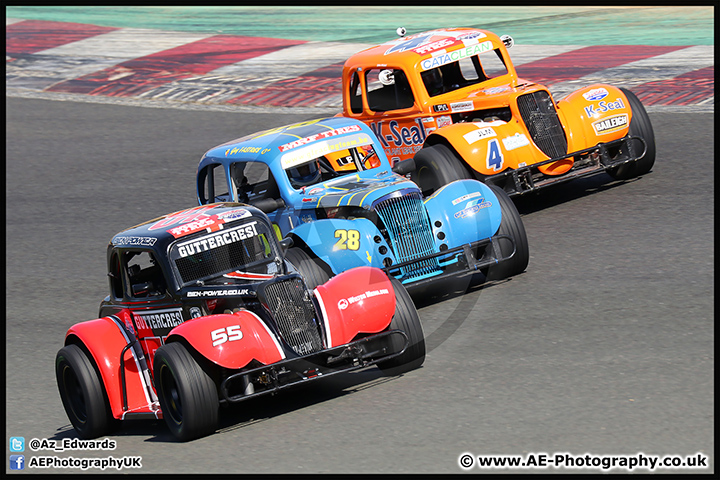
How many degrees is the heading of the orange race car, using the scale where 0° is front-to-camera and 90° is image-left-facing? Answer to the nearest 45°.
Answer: approximately 315°

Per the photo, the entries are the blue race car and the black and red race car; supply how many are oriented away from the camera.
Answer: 0

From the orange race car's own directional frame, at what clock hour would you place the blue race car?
The blue race car is roughly at 2 o'clock from the orange race car.

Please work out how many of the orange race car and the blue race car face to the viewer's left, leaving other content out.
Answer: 0

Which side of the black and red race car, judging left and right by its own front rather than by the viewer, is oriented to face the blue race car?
left
